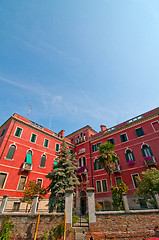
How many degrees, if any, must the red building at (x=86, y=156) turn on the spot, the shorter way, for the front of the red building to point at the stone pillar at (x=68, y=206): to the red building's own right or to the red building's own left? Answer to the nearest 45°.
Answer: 0° — it already faces it

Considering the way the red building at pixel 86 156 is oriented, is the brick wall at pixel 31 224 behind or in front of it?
in front

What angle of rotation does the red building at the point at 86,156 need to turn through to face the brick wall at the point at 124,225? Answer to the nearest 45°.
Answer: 0° — it already faces it

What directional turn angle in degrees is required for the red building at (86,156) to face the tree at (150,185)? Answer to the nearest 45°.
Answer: approximately 45° to its left

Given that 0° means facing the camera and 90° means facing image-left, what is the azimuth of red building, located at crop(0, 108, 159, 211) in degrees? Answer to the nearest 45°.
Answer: approximately 0°

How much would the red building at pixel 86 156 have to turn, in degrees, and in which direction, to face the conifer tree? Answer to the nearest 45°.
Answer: approximately 45° to its right

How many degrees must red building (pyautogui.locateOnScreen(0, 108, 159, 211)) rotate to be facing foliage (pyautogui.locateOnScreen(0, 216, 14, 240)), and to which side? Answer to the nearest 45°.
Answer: approximately 45° to its right
